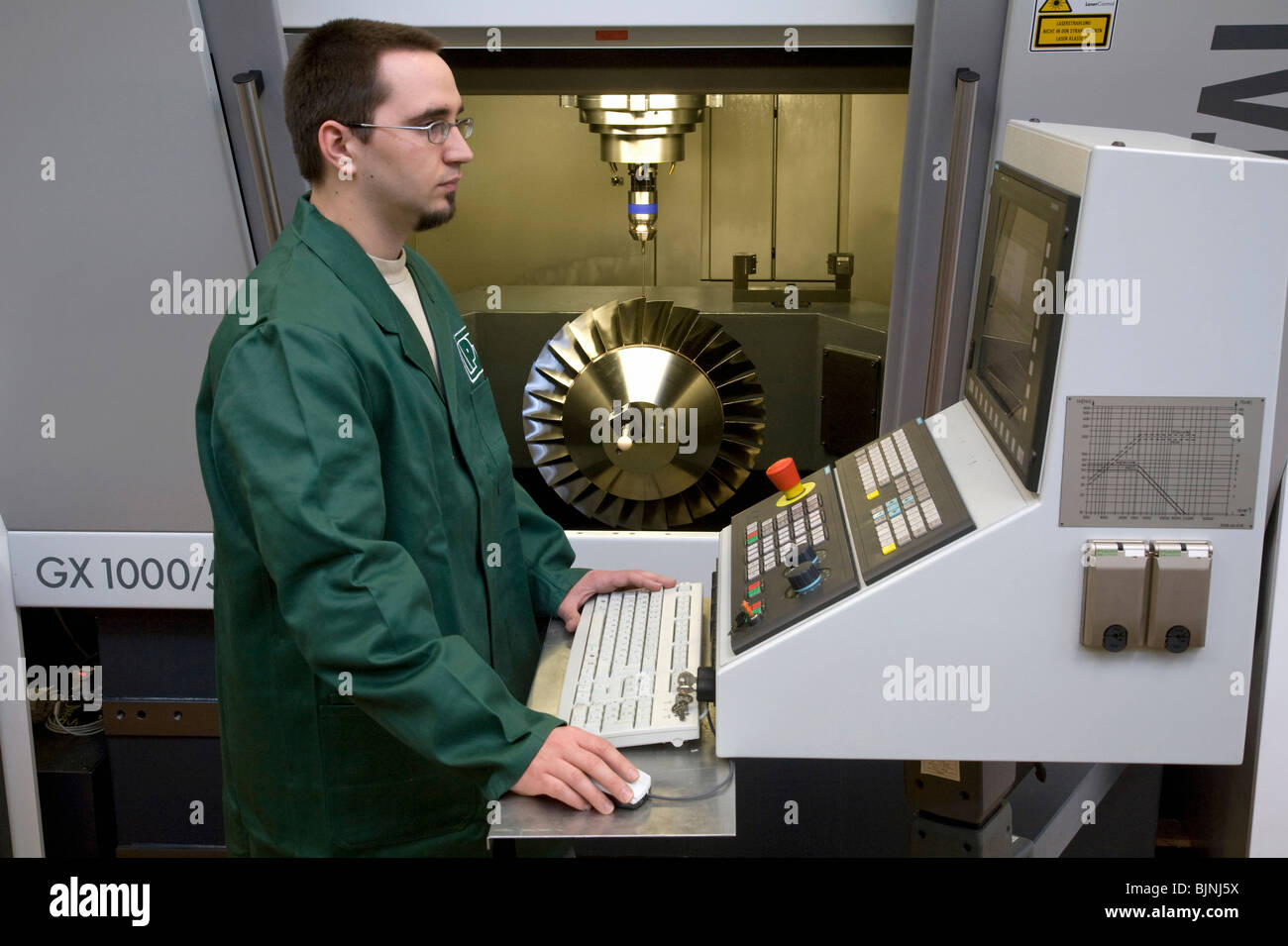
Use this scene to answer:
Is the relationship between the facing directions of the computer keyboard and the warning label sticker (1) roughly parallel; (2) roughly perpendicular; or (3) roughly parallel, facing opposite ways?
roughly perpendicular

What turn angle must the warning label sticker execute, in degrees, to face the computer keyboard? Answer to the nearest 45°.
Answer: approximately 45° to its right

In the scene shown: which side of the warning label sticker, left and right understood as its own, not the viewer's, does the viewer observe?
front

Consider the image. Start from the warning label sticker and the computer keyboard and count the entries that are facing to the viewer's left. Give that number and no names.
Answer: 1

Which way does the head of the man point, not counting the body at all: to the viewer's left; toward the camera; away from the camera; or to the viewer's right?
to the viewer's right

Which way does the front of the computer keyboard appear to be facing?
to the viewer's left

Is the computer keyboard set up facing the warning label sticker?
no

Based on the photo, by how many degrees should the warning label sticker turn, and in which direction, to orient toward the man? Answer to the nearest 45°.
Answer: approximately 45° to its right

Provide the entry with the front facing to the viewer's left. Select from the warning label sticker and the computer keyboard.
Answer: the computer keyboard
